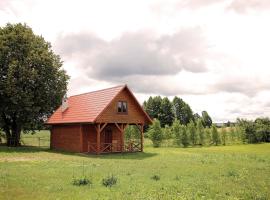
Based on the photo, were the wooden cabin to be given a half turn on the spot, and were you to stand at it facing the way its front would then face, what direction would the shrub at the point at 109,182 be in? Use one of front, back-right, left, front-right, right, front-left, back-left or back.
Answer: back-left

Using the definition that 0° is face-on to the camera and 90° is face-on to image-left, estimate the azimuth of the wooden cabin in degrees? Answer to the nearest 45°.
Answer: approximately 315°

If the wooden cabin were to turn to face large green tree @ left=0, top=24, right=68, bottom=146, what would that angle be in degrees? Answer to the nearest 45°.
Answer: approximately 180°
